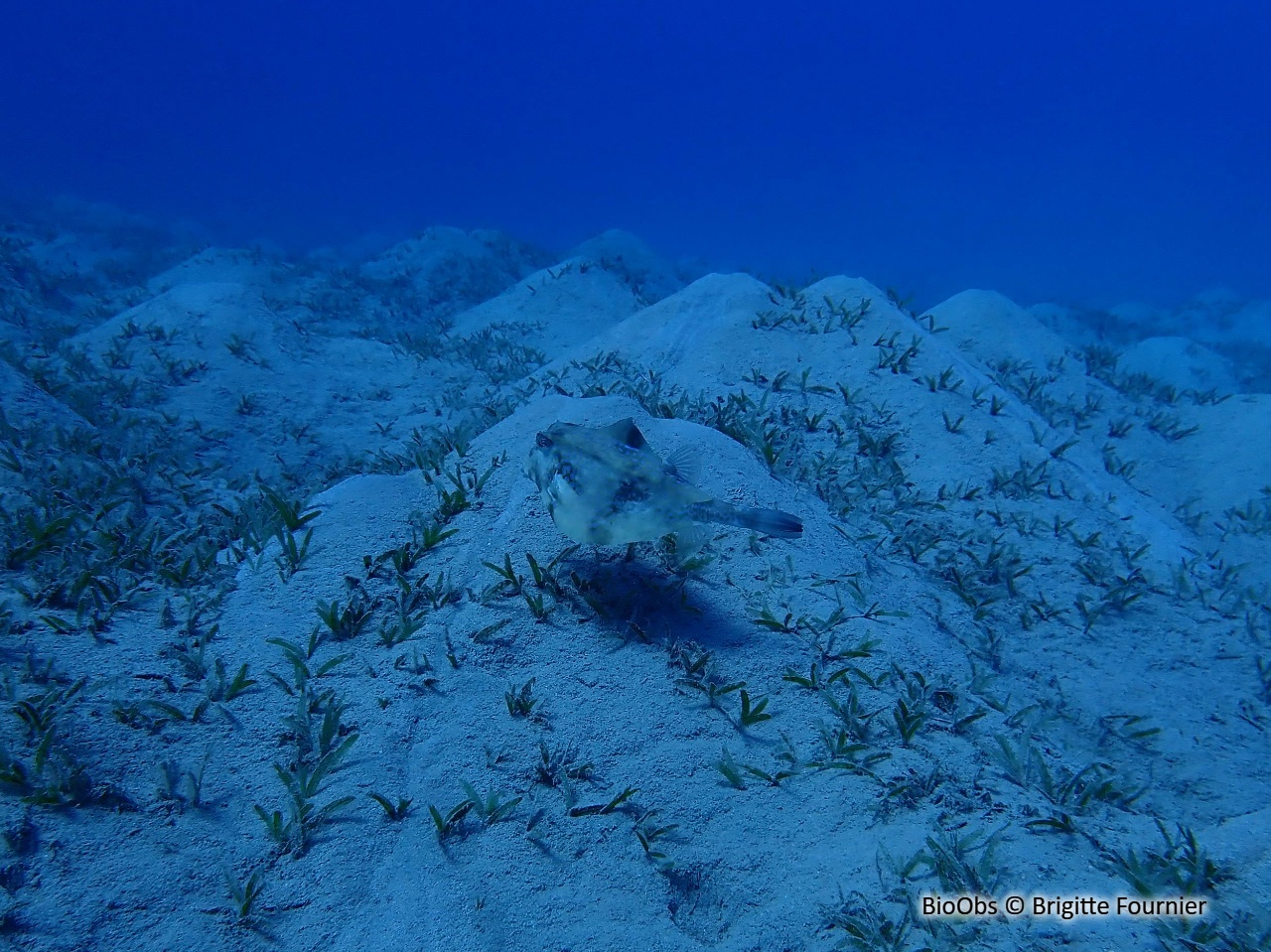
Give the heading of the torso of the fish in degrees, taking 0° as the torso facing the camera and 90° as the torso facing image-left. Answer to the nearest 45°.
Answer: approximately 90°
